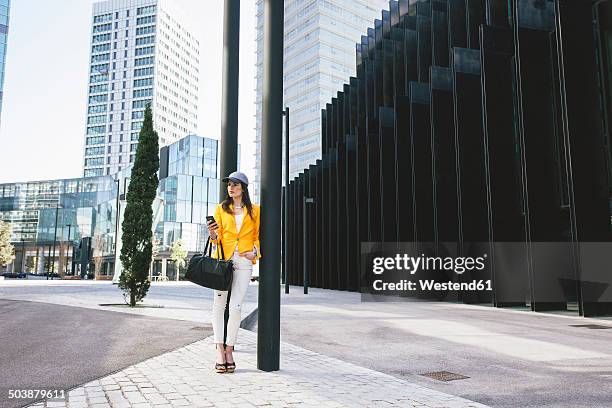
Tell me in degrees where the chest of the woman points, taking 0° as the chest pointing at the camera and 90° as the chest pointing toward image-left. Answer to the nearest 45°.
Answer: approximately 0°

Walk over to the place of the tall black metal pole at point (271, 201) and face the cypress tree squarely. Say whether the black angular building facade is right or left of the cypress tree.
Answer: right

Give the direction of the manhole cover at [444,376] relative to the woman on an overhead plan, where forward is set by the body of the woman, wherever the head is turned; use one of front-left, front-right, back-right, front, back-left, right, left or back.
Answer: left

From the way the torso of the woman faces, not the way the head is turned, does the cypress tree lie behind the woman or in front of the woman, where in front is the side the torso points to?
behind

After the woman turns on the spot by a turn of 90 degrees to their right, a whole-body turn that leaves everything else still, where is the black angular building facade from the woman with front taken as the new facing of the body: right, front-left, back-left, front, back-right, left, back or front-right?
back-right

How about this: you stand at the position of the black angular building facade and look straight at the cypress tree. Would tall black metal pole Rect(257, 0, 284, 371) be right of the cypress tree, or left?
left
